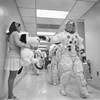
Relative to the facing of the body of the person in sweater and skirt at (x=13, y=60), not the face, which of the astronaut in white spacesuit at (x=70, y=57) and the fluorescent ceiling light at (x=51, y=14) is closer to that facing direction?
the astronaut in white spacesuit

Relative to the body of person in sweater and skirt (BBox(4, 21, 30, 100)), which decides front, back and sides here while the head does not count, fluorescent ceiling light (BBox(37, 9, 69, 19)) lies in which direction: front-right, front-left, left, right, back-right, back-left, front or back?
front-left

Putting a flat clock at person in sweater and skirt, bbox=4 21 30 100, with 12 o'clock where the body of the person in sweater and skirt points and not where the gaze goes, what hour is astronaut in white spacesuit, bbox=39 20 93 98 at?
The astronaut in white spacesuit is roughly at 12 o'clock from the person in sweater and skirt.

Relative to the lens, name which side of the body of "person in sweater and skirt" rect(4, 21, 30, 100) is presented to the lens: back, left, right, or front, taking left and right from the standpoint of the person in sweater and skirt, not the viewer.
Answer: right
